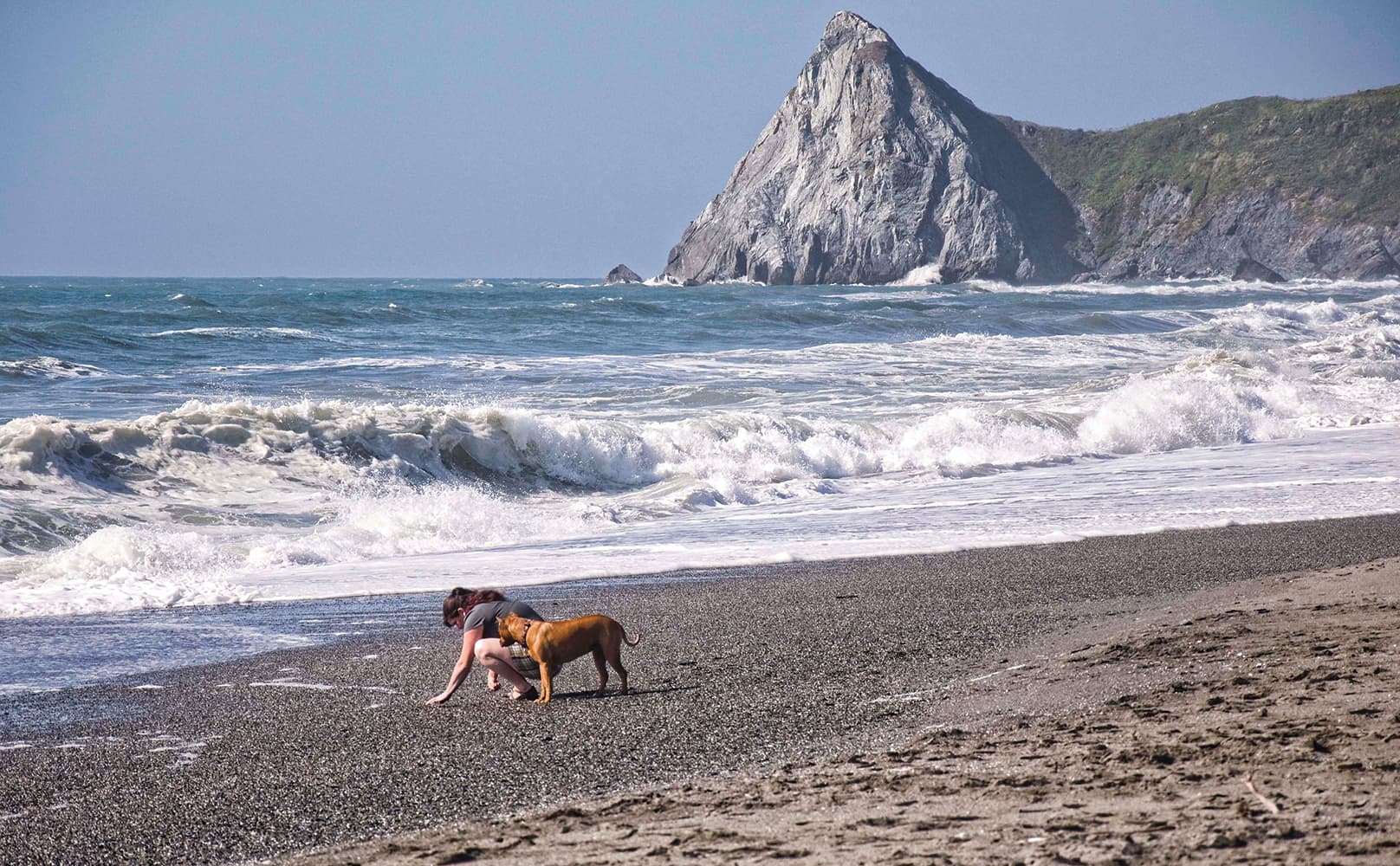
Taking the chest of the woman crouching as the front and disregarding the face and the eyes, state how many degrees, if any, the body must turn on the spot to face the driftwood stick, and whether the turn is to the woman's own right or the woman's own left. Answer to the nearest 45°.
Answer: approximately 135° to the woman's own left

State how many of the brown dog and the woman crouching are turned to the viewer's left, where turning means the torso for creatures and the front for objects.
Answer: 2

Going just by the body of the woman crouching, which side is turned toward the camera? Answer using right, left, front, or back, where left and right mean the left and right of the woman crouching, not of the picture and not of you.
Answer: left

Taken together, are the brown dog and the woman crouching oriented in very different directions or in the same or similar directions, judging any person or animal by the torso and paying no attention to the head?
same or similar directions

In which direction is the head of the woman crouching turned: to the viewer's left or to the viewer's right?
to the viewer's left

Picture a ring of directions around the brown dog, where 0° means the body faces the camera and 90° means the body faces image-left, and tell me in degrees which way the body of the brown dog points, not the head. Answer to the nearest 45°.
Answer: approximately 90°

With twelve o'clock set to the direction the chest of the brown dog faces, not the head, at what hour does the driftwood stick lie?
The driftwood stick is roughly at 8 o'clock from the brown dog.
